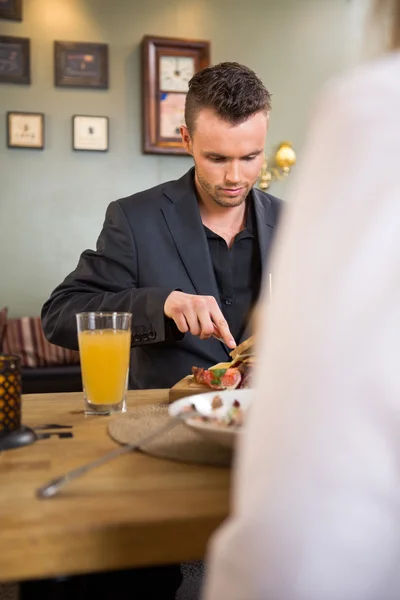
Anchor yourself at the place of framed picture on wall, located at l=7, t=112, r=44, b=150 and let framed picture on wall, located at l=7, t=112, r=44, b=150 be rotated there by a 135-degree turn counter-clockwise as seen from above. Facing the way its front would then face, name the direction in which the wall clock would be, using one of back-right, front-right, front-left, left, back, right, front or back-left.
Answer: front-right

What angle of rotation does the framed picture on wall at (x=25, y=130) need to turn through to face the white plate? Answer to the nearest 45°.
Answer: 0° — it already faces it

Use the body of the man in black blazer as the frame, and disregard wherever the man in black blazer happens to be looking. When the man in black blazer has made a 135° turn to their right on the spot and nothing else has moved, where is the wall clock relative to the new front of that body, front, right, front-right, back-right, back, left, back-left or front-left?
right

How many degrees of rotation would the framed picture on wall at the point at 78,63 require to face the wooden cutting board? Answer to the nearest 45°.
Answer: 0° — it already faces it

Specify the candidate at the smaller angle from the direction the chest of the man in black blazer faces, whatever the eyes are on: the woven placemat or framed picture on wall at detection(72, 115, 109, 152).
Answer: the woven placemat

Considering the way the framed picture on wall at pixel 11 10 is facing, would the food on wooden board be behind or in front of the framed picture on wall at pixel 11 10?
in front

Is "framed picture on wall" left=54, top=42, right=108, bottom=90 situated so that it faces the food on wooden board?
yes

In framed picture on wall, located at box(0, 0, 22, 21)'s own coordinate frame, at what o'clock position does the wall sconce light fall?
The wall sconce light is roughly at 9 o'clock from the framed picture on wall.
